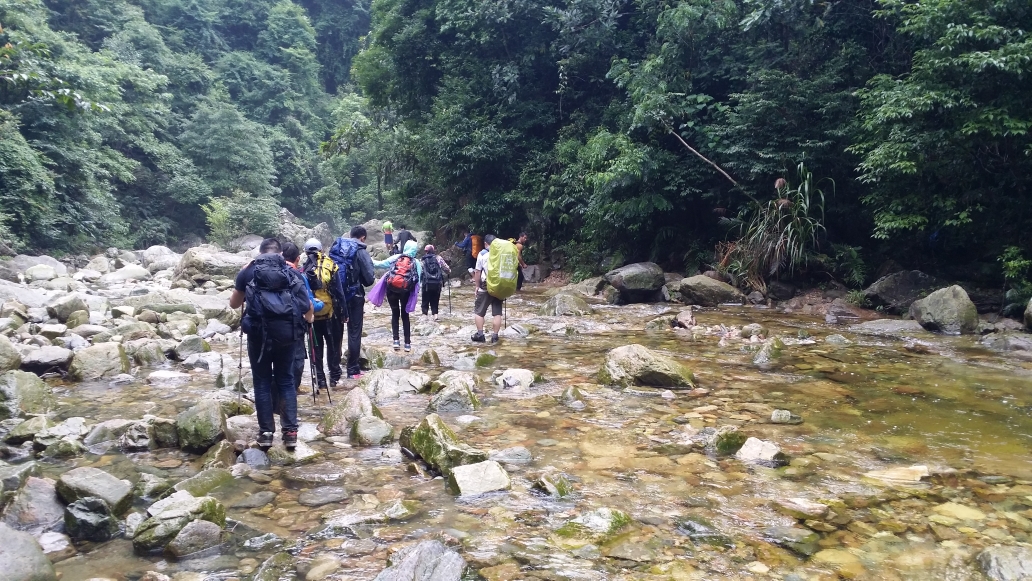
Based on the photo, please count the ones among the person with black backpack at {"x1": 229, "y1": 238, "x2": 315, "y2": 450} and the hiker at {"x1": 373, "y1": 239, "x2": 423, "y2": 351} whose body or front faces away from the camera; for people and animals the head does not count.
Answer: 2

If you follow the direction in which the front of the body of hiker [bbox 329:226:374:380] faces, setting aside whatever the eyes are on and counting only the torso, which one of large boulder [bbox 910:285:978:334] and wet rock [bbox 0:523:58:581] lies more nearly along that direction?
the large boulder

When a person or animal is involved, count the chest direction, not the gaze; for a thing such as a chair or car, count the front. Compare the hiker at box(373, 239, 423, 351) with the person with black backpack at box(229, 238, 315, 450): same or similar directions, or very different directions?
same or similar directions

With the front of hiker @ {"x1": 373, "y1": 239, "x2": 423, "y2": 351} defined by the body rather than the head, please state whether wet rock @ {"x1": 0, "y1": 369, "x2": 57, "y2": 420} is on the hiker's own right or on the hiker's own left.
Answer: on the hiker's own left

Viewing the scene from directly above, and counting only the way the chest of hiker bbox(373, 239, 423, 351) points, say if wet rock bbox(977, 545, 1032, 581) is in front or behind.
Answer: behind

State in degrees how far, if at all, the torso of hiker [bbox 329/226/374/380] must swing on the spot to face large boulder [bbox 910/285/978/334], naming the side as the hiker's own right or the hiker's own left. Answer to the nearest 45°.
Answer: approximately 45° to the hiker's own right

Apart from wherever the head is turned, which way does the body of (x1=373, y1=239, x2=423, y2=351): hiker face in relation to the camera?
away from the camera

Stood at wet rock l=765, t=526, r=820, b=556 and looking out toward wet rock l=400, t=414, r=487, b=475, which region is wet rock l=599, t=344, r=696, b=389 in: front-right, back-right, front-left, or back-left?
front-right

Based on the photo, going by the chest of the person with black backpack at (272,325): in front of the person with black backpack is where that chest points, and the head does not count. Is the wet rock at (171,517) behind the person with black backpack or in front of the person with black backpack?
behind

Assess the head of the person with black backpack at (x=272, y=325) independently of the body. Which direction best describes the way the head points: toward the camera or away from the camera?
away from the camera

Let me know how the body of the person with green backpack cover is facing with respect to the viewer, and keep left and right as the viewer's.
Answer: facing away from the viewer and to the left of the viewer

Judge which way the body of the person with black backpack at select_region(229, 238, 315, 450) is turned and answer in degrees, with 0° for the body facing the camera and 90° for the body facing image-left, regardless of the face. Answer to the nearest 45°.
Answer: approximately 180°

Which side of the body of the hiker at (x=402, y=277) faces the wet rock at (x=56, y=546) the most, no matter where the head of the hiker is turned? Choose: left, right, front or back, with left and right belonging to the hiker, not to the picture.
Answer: back
